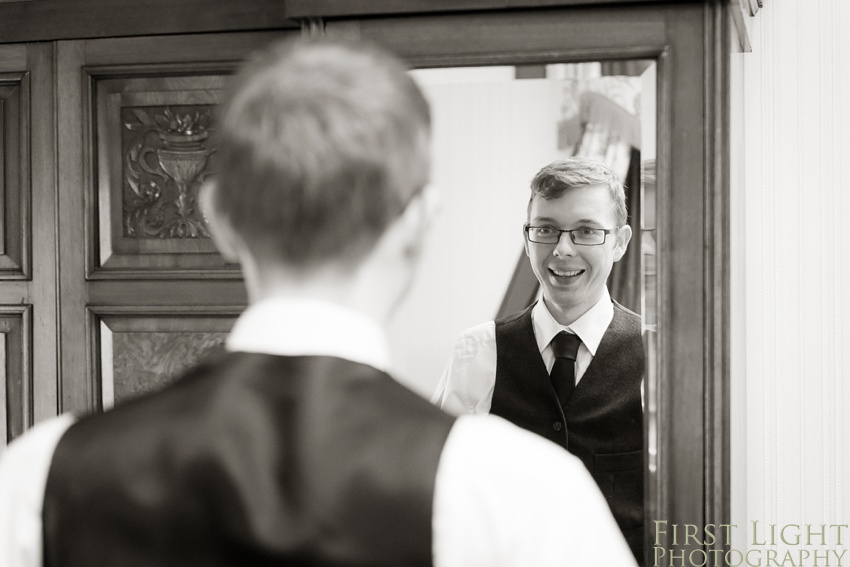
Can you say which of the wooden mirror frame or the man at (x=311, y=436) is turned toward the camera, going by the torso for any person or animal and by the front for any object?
the wooden mirror frame

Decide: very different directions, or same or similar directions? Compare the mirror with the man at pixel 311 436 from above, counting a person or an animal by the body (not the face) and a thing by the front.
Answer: very different directions

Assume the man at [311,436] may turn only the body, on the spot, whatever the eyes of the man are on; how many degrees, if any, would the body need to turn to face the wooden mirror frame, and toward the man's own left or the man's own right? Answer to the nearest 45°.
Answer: approximately 45° to the man's own right

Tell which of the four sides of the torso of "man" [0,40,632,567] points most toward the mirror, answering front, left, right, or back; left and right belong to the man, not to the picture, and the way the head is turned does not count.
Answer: front

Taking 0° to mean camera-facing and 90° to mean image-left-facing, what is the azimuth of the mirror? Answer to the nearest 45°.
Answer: approximately 0°

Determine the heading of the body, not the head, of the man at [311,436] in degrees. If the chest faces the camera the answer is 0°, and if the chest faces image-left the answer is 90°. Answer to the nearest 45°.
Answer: approximately 180°

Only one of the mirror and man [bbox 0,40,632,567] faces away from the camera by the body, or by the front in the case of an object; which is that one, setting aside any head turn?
the man

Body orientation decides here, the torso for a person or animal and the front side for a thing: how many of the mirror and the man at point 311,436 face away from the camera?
1

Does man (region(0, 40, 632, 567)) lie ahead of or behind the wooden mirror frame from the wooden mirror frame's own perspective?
ahead

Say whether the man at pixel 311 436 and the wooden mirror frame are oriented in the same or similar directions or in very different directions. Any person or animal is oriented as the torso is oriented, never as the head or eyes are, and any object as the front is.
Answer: very different directions

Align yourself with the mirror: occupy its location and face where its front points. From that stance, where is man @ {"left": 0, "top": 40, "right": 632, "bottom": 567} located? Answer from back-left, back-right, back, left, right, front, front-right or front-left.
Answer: front
